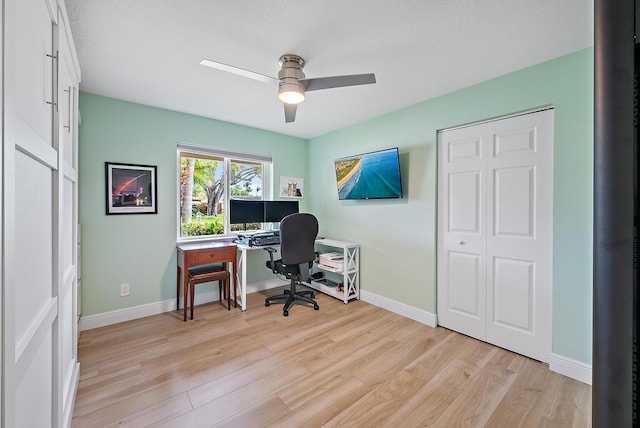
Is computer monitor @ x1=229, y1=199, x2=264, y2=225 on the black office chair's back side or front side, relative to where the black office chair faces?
on the front side

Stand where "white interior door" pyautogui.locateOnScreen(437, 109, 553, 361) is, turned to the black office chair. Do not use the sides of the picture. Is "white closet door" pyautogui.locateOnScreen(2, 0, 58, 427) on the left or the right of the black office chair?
left

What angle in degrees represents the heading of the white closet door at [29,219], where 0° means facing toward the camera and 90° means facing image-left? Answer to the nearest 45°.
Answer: approximately 270°

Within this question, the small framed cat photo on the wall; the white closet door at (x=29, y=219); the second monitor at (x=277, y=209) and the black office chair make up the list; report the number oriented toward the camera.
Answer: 2

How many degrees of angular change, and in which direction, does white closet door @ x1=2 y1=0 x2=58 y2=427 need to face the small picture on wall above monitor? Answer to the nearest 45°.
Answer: approximately 45° to its left

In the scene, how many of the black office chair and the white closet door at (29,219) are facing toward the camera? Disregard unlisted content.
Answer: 0

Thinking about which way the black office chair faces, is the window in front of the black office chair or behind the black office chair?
in front

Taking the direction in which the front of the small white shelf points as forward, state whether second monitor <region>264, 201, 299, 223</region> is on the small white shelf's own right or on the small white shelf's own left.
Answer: on the small white shelf's own right

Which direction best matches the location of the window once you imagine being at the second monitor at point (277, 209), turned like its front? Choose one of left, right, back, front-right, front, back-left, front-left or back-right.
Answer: right

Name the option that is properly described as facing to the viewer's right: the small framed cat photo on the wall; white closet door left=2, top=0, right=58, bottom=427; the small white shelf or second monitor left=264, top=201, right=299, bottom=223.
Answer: the white closet door

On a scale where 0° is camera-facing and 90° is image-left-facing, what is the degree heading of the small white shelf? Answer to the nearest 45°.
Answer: approximately 45°

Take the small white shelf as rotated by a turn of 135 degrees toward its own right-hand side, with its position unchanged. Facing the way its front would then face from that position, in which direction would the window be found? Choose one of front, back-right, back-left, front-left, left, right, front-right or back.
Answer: left
